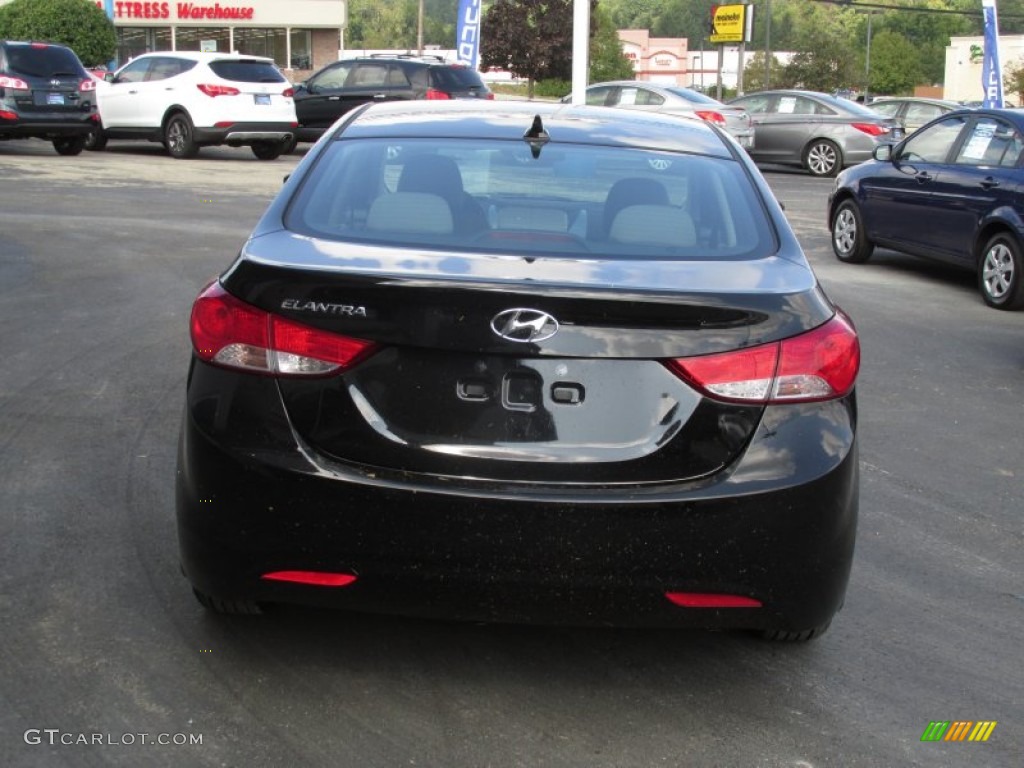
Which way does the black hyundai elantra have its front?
away from the camera

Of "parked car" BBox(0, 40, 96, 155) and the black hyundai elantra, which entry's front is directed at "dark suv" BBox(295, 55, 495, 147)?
the black hyundai elantra

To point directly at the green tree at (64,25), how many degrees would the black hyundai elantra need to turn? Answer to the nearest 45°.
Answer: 0° — it already faces it

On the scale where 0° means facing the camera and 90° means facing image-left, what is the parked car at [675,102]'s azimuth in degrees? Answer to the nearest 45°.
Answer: approximately 135°

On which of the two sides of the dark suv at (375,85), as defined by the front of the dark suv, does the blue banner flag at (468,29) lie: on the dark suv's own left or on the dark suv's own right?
on the dark suv's own right

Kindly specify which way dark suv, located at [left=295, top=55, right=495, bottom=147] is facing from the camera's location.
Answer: facing away from the viewer and to the left of the viewer
